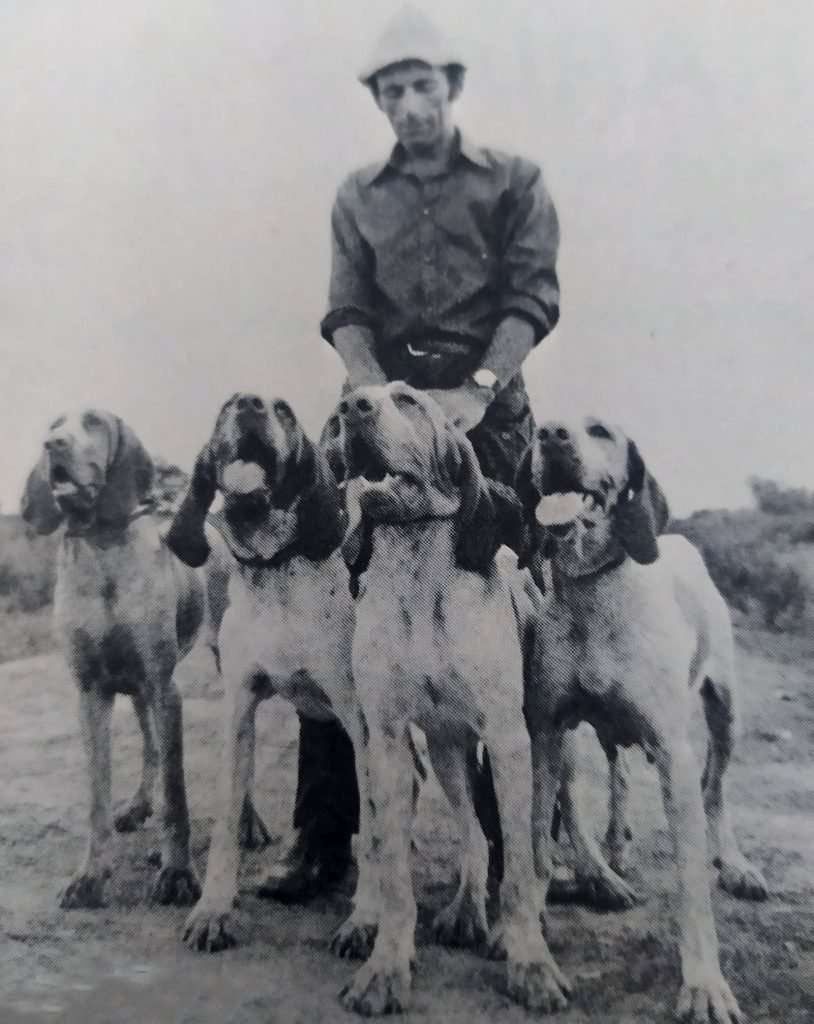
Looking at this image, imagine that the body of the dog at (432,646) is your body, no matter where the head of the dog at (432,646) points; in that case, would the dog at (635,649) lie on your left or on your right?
on your left

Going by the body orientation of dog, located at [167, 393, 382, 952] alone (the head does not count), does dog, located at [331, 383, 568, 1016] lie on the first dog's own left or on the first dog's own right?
on the first dog's own left

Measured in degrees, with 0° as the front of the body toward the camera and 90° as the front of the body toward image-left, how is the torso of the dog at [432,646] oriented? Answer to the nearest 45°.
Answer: approximately 0°

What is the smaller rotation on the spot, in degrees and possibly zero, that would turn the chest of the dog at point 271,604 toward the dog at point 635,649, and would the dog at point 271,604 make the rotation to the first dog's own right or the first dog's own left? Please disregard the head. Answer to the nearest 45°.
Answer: approximately 90° to the first dog's own left
